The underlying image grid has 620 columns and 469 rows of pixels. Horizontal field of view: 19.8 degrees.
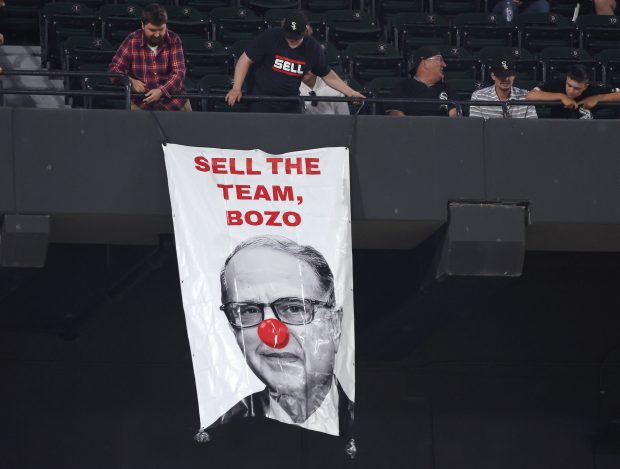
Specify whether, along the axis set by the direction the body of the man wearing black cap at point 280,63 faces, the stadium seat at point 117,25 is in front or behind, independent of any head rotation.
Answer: behind

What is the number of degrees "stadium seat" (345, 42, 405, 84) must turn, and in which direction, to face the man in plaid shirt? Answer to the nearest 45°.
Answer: approximately 45° to its right

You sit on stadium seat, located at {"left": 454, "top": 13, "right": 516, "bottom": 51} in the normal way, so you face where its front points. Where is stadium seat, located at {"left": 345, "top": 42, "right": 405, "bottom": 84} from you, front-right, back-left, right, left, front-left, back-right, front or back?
front-right

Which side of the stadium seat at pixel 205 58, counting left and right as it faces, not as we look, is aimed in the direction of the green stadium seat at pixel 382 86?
left

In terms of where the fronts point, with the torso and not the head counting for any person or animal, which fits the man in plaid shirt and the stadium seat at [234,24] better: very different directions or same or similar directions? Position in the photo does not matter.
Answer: same or similar directions

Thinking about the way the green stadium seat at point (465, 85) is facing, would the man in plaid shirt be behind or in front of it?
in front

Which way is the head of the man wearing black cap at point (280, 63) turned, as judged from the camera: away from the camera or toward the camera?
toward the camera

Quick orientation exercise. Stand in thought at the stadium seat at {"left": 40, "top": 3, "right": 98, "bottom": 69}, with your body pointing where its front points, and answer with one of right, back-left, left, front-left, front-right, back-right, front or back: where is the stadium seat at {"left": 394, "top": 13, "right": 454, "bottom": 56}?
left

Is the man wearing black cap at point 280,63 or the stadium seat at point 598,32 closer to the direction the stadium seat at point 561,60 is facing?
the man wearing black cap

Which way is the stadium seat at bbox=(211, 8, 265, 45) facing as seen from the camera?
toward the camera

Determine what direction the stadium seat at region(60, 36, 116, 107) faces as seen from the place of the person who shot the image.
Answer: facing the viewer

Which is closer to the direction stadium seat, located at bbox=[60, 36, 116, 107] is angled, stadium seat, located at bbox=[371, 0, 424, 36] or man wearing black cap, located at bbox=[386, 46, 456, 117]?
the man wearing black cap

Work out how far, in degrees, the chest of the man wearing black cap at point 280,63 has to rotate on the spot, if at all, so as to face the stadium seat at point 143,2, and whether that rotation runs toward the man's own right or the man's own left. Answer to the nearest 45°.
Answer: approximately 180°

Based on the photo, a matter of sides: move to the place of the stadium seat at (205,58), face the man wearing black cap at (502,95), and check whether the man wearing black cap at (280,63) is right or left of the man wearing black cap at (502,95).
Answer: right

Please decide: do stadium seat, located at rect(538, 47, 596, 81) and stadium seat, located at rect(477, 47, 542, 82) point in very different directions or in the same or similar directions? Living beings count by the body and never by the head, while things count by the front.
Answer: same or similar directions
